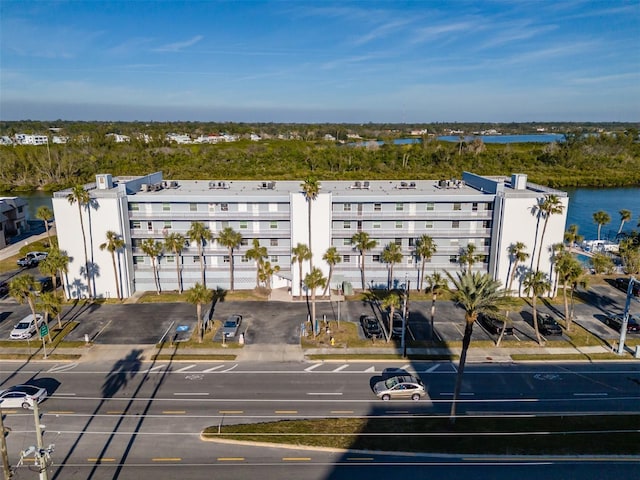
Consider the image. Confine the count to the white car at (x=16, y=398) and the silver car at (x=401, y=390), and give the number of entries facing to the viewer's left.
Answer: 2

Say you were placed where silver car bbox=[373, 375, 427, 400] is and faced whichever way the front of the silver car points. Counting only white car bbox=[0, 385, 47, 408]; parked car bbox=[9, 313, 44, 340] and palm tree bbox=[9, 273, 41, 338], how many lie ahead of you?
3

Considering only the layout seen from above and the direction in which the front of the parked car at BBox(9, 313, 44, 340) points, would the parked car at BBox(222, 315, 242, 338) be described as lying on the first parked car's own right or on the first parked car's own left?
on the first parked car's own left

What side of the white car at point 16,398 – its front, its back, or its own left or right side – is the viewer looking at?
left

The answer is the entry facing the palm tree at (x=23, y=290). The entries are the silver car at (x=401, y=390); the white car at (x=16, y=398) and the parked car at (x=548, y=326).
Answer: the silver car

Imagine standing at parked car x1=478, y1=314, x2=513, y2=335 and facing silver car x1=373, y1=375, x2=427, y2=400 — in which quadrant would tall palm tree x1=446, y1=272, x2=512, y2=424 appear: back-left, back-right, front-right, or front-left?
front-left

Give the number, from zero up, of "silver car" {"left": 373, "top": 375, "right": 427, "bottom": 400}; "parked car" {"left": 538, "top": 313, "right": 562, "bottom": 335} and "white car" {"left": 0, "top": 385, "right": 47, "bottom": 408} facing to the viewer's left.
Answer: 2

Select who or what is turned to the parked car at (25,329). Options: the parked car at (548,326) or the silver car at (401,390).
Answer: the silver car

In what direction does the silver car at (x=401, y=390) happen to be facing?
to the viewer's left

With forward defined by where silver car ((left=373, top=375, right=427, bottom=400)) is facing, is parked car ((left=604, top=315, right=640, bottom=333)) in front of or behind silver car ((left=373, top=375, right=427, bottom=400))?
behind

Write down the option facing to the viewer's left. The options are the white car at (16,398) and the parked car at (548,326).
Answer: the white car

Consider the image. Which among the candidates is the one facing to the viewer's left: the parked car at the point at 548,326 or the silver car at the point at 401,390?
the silver car

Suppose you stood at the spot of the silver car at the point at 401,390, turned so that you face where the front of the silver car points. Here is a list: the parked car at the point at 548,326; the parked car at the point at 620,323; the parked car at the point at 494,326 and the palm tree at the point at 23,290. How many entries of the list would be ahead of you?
1
